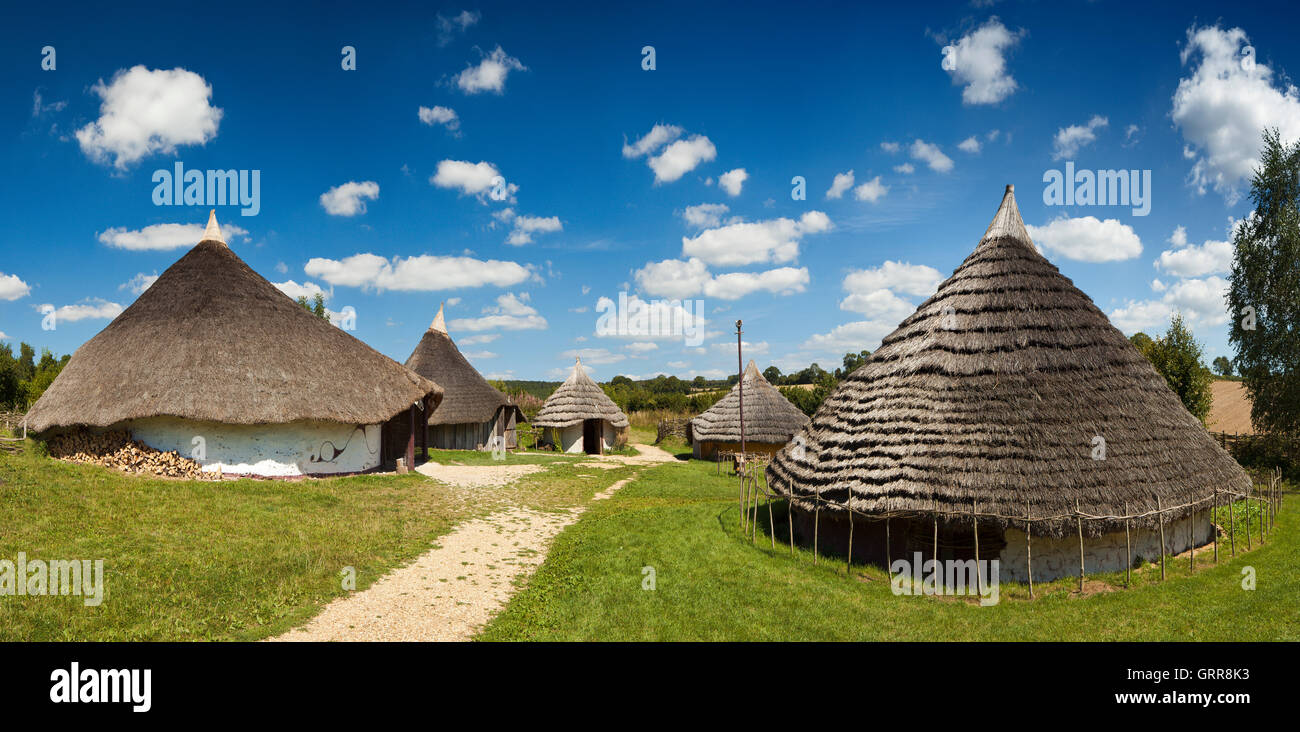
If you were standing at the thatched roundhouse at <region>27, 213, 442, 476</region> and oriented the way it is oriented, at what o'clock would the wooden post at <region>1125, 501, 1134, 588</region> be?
The wooden post is roughly at 2 o'clock from the thatched roundhouse.

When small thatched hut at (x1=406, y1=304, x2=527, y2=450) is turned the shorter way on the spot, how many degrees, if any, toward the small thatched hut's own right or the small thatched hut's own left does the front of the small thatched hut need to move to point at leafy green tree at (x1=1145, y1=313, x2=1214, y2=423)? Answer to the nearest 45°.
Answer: approximately 45° to the small thatched hut's own left

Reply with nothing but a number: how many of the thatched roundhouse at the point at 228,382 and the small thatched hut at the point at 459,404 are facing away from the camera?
0

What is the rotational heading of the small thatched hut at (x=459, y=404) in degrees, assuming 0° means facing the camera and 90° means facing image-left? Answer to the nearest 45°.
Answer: approximately 315°

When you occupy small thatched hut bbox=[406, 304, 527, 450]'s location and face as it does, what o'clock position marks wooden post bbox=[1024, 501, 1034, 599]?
The wooden post is roughly at 1 o'clock from the small thatched hut.

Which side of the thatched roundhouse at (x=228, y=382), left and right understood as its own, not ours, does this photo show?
right

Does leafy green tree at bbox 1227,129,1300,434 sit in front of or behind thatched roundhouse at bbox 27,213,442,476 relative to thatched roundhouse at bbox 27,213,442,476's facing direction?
in front

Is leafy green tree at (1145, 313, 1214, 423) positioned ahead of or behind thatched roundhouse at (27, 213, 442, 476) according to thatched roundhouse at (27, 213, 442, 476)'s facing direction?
ahead

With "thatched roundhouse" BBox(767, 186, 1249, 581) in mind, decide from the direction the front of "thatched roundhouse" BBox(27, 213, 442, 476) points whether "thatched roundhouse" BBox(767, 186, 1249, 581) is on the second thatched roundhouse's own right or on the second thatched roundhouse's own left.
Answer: on the second thatched roundhouse's own right

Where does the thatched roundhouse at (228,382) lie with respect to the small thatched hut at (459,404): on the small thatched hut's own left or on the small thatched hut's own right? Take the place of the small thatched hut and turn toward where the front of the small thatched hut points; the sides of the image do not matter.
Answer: on the small thatched hut's own right
